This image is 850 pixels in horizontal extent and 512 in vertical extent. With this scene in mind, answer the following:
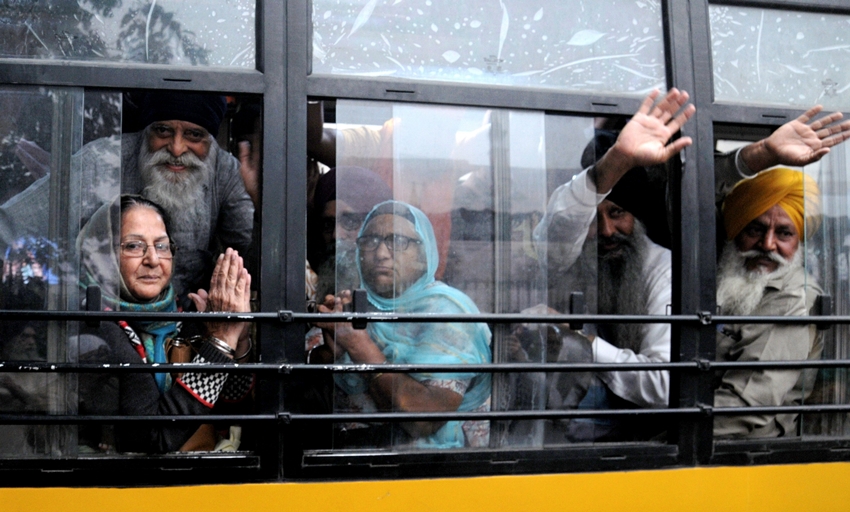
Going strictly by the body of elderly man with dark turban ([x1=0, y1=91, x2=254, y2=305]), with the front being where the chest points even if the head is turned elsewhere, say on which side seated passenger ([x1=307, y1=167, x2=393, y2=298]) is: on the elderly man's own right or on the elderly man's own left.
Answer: on the elderly man's own left

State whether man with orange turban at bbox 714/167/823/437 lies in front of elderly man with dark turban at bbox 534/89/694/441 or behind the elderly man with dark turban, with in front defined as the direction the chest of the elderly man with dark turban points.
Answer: behind

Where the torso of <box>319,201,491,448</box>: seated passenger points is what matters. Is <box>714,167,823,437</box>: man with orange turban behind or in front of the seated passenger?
behind

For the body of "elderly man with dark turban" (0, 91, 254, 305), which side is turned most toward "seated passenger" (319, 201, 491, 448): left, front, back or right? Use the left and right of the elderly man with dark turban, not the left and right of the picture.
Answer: left
